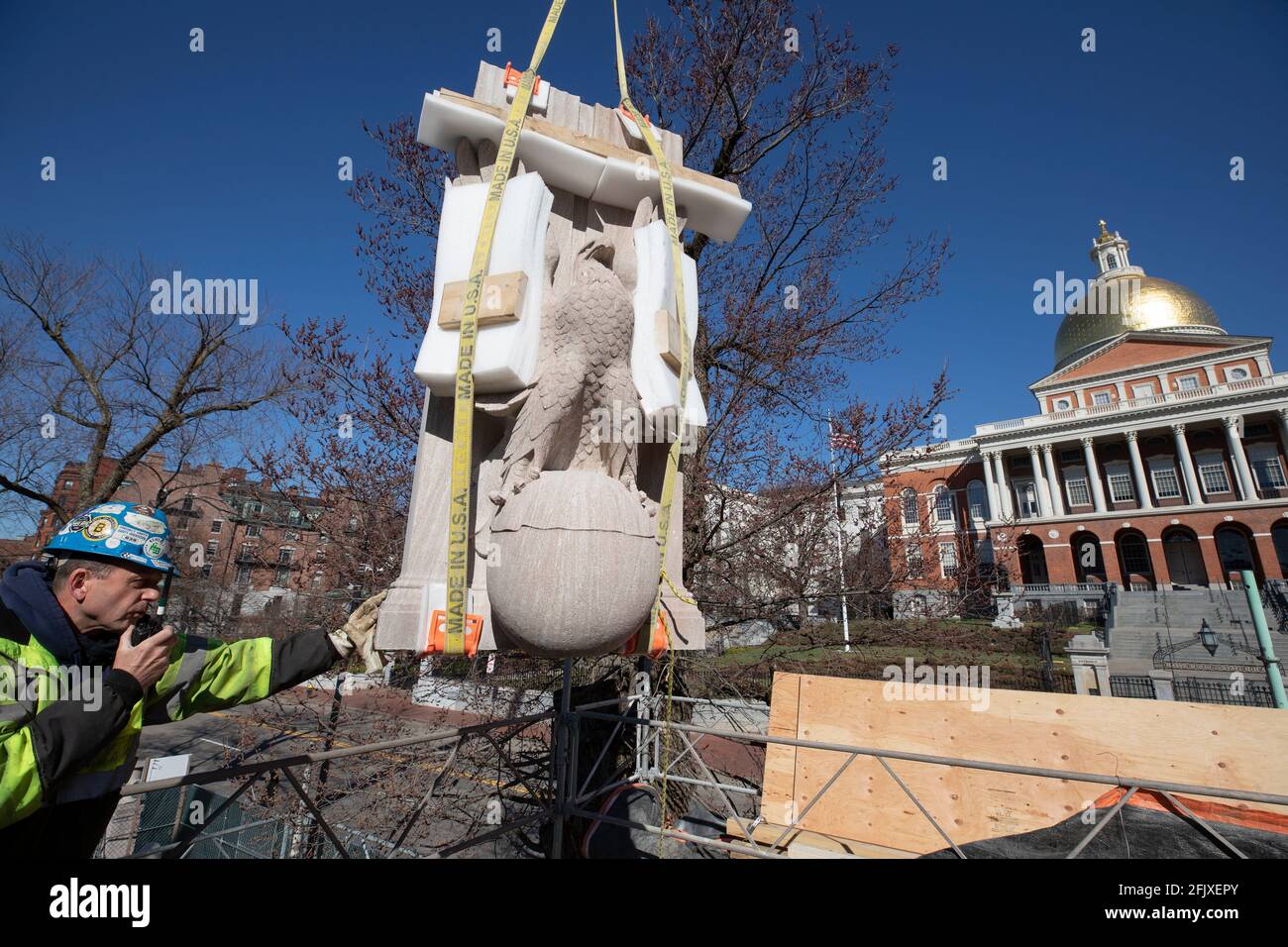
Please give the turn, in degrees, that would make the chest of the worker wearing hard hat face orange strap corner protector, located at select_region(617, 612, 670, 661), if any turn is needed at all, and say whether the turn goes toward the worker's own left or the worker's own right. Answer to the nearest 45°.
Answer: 0° — they already face it

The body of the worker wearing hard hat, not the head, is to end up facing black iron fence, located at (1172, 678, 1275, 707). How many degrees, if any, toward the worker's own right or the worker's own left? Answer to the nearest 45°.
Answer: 0° — they already face it

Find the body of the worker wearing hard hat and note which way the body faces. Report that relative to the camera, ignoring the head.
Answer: to the viewer's right

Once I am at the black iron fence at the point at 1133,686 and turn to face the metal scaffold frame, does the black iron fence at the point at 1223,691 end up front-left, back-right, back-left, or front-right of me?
back-left

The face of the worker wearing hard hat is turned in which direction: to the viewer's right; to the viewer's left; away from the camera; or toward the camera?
to the viewer's right

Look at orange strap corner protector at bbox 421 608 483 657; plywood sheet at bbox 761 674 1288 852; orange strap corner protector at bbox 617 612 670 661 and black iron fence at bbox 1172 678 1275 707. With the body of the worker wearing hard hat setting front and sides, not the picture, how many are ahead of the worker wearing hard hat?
4

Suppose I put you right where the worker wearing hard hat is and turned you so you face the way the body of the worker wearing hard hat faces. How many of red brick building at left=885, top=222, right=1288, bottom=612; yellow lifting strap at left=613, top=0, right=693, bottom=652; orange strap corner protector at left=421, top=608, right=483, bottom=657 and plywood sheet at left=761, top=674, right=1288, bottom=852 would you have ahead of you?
4
